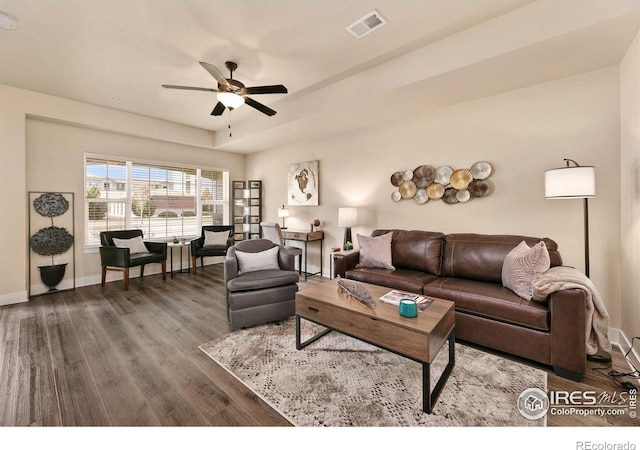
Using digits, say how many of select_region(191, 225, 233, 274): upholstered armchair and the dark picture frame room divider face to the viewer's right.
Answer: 0

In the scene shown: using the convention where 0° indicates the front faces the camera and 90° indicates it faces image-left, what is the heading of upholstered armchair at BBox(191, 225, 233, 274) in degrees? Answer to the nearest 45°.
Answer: approximately 45°

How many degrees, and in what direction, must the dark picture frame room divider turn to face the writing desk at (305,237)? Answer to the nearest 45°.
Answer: approximately 45° to its left

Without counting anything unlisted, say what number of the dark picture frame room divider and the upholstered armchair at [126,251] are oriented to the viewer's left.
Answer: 0

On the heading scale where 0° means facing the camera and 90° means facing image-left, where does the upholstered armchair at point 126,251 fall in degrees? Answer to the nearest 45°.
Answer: approximately 315°

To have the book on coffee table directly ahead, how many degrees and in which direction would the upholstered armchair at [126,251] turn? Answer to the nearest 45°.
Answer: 0° — it already faces it

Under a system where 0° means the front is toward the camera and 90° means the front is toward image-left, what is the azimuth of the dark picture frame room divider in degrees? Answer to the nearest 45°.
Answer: approximately 0°

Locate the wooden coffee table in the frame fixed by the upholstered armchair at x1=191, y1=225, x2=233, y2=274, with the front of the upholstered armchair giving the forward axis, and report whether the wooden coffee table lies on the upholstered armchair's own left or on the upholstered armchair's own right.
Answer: on the upholstered armchair's own left

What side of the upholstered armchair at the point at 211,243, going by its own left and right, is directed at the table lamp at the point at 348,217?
left

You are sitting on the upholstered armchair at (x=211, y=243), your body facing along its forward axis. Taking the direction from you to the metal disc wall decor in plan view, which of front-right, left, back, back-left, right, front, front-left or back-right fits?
left

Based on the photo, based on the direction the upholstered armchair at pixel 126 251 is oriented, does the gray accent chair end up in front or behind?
in front
